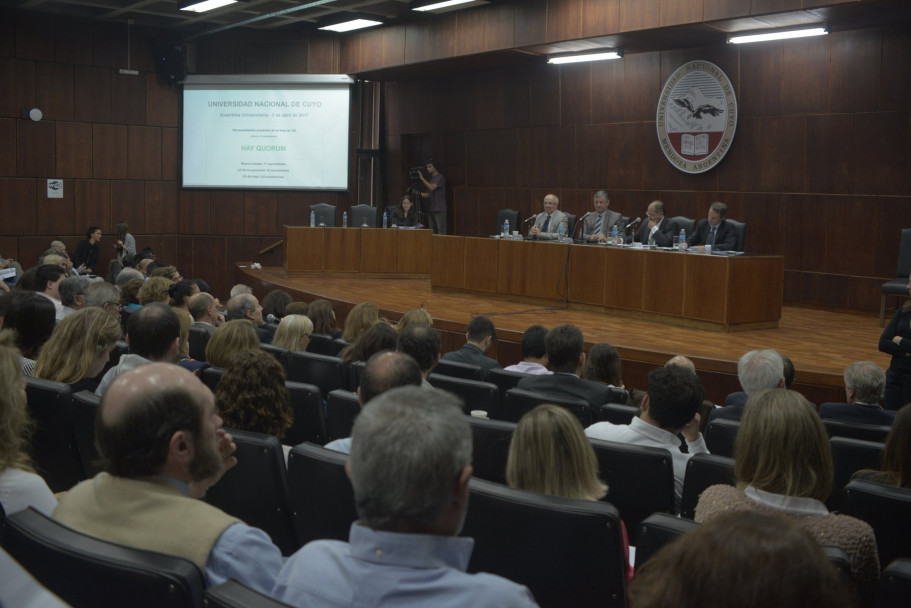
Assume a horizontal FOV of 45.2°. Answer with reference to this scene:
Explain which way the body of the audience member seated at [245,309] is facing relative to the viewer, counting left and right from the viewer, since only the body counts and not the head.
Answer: facing away from the viewer and to the right of the viewer

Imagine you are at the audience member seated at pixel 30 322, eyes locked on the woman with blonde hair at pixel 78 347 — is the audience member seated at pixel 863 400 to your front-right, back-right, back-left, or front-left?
front-left

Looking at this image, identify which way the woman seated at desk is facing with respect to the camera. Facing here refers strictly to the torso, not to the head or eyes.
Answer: toward the camera

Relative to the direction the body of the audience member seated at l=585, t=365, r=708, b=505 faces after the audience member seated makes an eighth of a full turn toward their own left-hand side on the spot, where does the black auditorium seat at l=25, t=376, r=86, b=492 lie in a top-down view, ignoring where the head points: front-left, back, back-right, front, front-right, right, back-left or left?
front-left

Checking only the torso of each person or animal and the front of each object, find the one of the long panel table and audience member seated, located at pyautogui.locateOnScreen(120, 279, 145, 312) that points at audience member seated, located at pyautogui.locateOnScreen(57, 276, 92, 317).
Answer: the long panel table

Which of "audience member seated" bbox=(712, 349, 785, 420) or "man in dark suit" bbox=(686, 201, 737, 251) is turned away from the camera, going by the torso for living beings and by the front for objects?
the audience member seated

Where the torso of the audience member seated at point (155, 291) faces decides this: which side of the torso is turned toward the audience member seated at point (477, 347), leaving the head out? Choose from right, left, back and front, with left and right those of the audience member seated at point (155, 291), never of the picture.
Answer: right

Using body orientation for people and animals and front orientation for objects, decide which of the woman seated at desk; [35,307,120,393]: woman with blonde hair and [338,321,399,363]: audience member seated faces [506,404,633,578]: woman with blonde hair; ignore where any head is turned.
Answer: the woman seated at desk

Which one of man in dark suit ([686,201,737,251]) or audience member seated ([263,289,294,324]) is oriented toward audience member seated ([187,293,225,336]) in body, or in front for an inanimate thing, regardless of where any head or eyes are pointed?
the man in dark suit

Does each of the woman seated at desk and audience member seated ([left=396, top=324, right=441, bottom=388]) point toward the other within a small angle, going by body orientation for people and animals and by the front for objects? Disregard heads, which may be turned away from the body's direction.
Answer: yes

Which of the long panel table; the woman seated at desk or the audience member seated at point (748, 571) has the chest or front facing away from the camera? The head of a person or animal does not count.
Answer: the audience member seated

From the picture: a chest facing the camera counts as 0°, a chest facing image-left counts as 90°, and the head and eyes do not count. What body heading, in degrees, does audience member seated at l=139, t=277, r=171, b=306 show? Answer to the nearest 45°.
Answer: approximately 225°

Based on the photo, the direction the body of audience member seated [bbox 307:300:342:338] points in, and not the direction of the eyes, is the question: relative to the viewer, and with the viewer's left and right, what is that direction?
facing away from the viewer and to the right of the viewer

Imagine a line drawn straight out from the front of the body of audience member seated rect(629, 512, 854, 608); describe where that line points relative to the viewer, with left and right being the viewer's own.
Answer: facing away from the viewer

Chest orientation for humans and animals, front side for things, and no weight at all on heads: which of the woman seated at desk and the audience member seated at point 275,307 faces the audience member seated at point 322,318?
the woman seated at desk

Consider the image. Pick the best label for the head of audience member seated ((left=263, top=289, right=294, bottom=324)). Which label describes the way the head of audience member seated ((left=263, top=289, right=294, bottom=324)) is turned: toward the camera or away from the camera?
away from the camera

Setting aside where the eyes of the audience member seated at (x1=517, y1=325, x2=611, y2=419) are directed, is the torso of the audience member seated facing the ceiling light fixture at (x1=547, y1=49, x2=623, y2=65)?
yes
